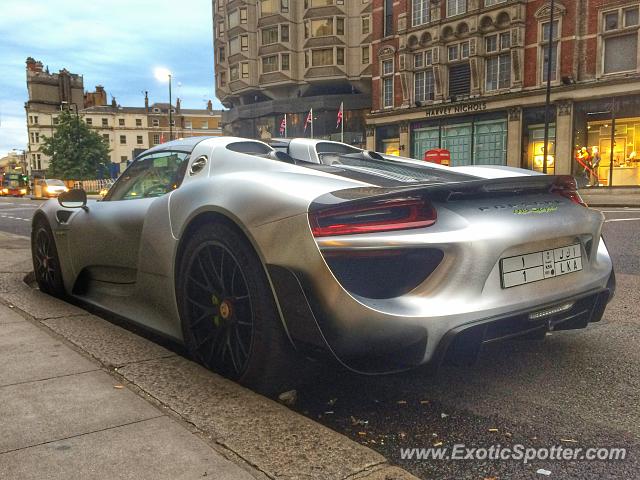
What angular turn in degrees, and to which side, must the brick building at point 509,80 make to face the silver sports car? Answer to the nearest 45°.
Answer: approximately 45° to its left

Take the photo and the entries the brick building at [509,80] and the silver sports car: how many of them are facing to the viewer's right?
0

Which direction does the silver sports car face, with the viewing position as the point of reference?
facing away from the viewer and to the left of the viewer

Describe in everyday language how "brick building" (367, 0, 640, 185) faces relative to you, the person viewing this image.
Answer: facing the viewer and to the left of the viewer

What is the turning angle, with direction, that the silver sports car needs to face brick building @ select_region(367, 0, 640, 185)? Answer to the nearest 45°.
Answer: approximately 45° to its right

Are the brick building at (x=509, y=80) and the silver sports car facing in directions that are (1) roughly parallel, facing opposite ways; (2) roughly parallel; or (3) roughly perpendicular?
roughly perpendicular
